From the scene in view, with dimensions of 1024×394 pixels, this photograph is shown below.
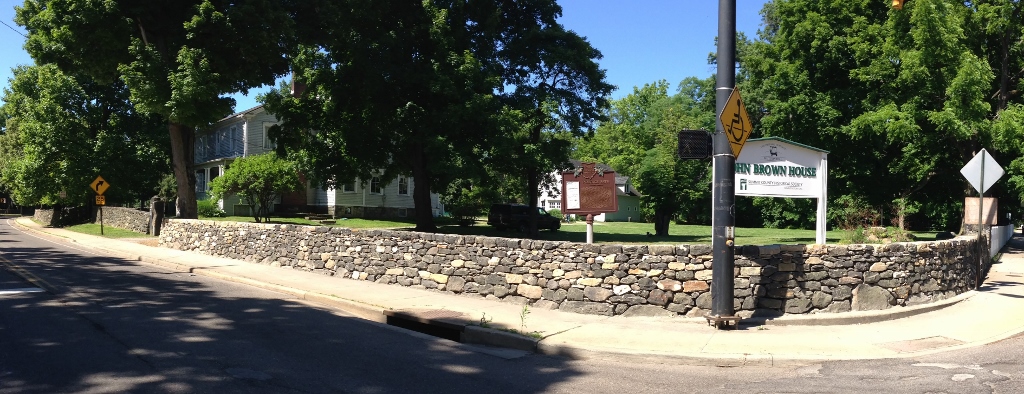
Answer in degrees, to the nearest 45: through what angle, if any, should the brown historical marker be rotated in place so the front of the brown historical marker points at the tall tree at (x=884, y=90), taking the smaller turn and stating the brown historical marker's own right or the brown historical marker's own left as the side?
approximately 135° to the brown historical marker's own left

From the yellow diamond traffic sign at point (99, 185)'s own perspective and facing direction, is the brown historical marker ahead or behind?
ahead

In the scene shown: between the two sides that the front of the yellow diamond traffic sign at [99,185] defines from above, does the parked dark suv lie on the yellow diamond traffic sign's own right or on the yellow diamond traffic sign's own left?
on the yellow diamond traffic sign's own left

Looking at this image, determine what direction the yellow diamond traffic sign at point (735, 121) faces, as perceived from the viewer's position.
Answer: facing the viewer and to the right of the viewer

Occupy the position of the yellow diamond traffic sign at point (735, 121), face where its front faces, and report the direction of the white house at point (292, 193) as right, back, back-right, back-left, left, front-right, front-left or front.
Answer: back

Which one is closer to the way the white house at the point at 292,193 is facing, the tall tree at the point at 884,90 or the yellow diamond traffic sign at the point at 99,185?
the yellow diamond traffic sign

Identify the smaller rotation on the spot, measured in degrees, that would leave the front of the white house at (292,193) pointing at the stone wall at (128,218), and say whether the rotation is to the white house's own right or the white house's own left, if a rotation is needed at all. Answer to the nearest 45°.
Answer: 0° — it already faces it

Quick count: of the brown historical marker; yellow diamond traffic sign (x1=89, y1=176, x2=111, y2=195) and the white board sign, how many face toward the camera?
3

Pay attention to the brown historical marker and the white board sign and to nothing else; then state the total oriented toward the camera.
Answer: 2

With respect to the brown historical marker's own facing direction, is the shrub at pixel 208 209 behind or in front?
behind

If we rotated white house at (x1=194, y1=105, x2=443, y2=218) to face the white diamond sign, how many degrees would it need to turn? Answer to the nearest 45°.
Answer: approximately 45° to its left

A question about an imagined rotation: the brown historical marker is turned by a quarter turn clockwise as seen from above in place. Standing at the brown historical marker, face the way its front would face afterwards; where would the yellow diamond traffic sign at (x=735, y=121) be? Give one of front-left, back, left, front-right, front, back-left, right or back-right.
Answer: back-left

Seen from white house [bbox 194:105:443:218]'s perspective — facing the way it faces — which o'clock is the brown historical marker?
The brown historical marker is roughly at 10 o'clock from the white house.
